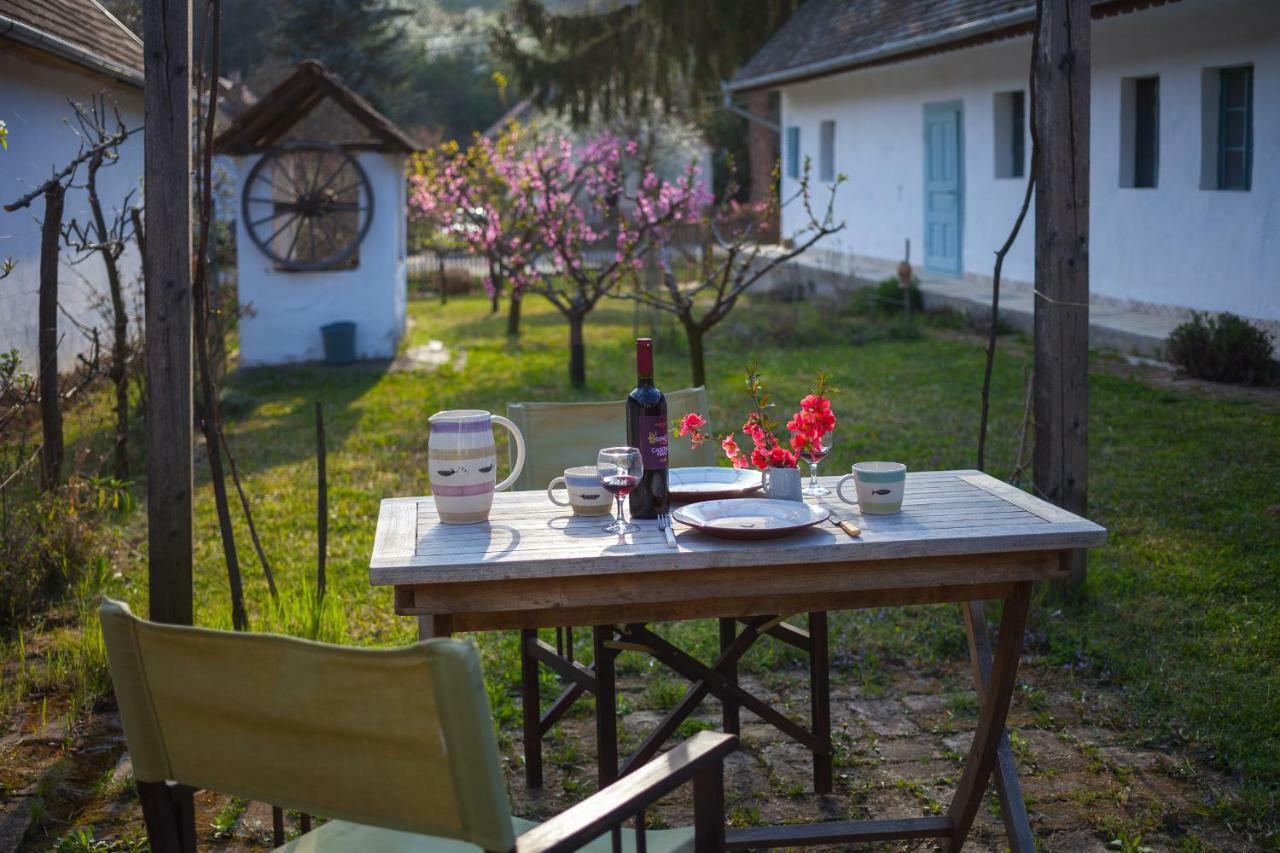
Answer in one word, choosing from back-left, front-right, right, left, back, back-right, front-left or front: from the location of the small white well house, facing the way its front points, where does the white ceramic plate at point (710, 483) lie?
front

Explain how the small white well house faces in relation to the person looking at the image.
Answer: facing the viewer

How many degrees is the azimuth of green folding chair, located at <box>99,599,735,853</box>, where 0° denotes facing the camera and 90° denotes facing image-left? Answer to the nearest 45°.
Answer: approximately 225°

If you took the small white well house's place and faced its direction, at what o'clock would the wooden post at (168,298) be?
The wooden post is roughly at 12 o'clock from the small white well house.

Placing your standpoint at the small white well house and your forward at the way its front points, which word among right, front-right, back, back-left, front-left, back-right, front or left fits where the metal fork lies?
front

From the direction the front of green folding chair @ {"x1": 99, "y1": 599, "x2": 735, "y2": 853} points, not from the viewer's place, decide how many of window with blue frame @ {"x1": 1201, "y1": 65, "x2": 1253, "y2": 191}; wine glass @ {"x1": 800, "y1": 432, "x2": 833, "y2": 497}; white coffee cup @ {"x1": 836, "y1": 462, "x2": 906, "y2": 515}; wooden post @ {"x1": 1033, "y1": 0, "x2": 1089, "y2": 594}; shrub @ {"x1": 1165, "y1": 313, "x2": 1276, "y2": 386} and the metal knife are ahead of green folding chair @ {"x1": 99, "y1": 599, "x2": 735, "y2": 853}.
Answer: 6

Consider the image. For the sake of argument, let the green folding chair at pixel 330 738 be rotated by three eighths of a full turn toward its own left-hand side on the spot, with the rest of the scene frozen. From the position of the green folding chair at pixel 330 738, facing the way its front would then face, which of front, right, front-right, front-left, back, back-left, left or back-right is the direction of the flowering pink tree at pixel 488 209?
right

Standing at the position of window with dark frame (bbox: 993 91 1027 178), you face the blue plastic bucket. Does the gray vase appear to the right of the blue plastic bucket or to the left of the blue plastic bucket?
left

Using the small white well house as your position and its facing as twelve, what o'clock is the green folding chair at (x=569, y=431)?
The green folding chair is roughly at 12 o'clock from the small white well house.

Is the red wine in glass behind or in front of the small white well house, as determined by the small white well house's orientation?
in front

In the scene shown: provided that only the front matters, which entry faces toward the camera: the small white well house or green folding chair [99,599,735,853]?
the small white well house

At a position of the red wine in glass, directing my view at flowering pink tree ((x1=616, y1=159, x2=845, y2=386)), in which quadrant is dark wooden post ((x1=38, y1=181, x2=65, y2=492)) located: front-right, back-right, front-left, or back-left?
front-left

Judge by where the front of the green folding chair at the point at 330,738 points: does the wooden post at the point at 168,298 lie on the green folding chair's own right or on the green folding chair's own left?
on the green folding chair's own left

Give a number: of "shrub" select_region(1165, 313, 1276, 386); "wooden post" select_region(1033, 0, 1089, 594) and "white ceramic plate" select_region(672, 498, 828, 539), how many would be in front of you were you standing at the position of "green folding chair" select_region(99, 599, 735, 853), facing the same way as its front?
3

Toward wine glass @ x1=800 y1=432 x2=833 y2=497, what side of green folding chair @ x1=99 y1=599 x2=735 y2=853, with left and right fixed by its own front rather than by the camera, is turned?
front

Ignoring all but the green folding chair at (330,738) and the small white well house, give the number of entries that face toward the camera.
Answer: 1

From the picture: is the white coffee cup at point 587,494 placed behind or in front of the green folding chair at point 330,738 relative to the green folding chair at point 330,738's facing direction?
in front

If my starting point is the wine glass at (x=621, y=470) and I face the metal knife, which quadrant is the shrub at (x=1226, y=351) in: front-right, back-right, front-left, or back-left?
front-left

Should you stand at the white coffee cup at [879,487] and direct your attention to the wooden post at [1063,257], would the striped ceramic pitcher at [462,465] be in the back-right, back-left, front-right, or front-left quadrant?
back-left

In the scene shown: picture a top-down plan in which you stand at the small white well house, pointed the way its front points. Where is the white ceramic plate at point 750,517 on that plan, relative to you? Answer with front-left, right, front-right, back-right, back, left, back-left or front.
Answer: front
